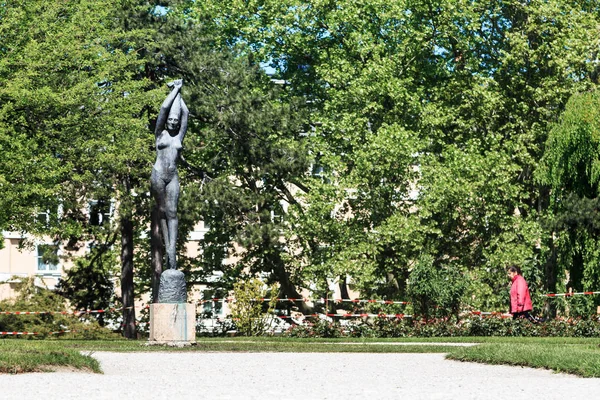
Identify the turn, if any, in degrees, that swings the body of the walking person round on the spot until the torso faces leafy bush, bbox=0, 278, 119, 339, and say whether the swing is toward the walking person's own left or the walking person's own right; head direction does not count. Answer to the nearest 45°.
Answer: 0° — they already face it

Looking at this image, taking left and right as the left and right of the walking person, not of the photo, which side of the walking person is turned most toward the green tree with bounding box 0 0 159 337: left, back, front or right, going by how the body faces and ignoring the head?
front

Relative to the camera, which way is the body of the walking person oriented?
to the viewer's left

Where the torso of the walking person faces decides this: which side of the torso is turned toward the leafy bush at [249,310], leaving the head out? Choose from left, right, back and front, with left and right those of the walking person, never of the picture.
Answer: front

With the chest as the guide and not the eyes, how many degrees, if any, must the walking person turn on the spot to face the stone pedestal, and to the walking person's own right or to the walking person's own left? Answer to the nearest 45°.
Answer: approximately 45° to the walking person's own left
